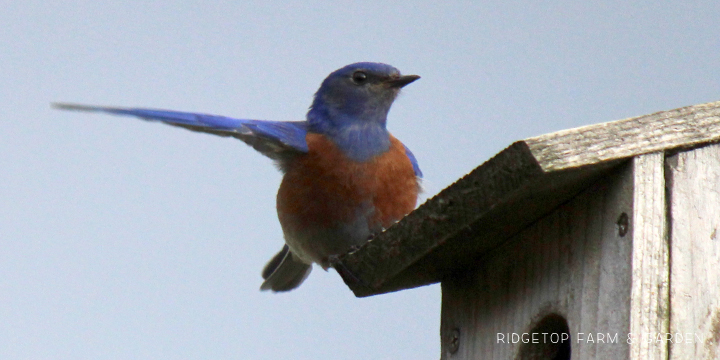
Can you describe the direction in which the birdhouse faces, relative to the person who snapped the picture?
facing the viewer and to the left of the viewer

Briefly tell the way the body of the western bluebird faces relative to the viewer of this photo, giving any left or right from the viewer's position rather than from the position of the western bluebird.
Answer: facing the viewer and to the right of the viewer
